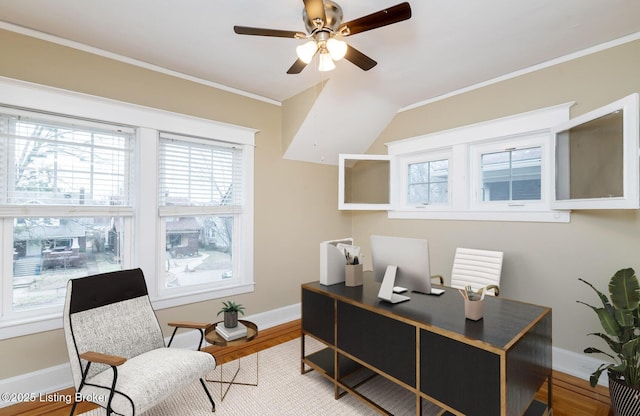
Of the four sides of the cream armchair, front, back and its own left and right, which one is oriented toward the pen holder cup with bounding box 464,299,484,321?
front

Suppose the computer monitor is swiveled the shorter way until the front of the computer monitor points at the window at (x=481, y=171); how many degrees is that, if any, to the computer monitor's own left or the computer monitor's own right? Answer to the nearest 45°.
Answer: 0° — it already faces it

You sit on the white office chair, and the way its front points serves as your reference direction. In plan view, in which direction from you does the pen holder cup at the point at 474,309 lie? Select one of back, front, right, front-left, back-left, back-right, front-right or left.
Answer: front-left

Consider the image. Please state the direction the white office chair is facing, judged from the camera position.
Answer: facing the viewer and to the left of the viewer

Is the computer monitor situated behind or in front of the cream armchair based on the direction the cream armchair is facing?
in front

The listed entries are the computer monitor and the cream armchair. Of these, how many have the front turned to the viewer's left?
0

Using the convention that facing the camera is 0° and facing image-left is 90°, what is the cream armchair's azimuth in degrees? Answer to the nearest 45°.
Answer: approximately 315°

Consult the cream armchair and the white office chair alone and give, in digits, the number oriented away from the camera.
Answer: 0

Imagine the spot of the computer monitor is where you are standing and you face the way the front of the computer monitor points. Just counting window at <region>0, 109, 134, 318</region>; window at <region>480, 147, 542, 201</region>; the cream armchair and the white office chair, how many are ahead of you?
2

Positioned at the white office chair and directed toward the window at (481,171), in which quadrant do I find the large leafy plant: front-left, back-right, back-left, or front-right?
back-right

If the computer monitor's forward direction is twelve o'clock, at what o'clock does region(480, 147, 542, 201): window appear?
The window is roughly at 12 o'clock from the computer monitor.

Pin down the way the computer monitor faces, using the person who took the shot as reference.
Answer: facing away from the viewer and to the right of the viewer

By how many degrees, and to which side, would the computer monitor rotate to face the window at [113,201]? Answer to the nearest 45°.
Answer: approximately 135° to its left

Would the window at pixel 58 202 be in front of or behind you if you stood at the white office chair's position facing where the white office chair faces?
in front
